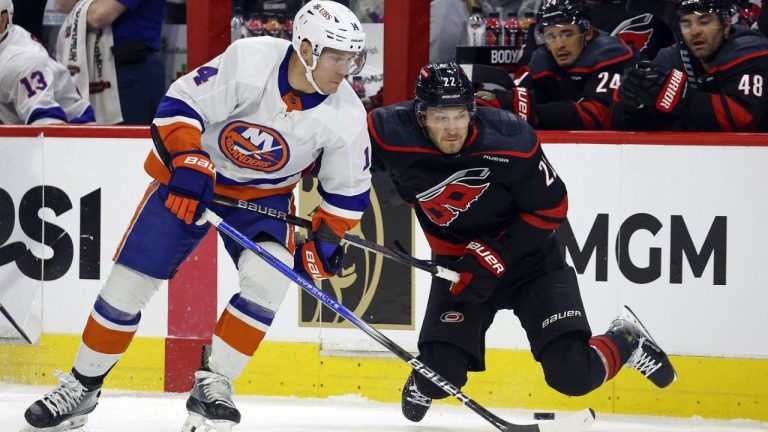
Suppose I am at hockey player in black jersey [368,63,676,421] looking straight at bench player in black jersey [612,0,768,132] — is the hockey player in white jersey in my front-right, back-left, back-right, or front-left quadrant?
back-left

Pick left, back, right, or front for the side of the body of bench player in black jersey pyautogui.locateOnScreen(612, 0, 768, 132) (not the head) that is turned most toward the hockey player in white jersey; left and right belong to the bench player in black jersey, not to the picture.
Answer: front

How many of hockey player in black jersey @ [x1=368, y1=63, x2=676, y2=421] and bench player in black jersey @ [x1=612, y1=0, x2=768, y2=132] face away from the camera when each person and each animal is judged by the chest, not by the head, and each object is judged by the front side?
0

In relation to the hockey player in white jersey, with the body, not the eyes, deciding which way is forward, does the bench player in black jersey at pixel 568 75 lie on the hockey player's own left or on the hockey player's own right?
on the hockey player's own left

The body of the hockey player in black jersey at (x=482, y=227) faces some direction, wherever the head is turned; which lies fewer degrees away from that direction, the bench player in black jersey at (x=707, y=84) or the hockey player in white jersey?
the hockey player in white jersey

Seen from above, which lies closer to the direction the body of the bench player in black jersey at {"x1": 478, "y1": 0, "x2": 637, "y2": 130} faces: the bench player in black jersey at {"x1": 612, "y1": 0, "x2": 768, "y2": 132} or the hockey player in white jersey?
the hockey player in white jersey

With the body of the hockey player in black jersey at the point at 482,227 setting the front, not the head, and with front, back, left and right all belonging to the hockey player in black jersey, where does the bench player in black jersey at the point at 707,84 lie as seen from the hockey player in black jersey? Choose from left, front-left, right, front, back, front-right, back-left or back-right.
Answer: back

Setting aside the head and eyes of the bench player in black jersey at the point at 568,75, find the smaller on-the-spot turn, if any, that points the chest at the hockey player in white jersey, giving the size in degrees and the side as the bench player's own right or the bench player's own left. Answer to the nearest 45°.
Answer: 0° — they already face them

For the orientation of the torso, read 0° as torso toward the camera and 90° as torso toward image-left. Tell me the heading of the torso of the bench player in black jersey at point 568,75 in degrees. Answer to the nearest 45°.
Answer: approximately 45°

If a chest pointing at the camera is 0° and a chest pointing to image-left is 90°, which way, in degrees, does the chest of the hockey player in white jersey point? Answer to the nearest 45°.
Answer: approximately 0°
